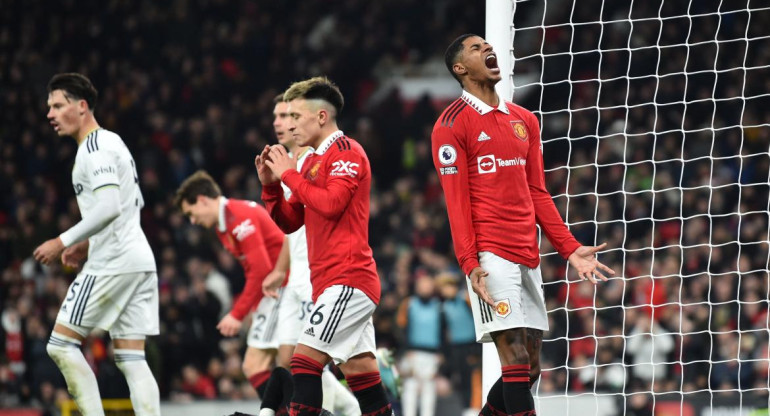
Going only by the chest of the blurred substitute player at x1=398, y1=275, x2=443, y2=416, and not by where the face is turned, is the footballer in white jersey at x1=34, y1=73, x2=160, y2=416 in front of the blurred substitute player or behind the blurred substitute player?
in front

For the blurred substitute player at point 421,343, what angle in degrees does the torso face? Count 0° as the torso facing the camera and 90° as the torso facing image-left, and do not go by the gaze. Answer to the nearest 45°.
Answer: approximately 0°

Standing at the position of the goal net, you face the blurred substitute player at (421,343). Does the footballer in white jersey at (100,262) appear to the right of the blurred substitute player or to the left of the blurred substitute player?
left

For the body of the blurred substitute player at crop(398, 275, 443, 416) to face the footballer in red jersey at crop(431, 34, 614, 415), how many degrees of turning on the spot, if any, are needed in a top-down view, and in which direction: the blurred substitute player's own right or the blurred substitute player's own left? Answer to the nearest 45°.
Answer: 0° — they already face them
